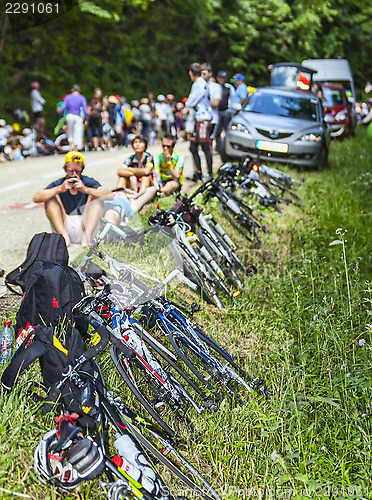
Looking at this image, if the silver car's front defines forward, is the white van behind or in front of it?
behind

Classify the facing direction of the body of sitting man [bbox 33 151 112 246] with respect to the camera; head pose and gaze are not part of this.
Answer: toward the camera

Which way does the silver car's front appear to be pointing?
toward the camera

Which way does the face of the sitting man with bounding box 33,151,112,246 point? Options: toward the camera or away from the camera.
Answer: toward the camera

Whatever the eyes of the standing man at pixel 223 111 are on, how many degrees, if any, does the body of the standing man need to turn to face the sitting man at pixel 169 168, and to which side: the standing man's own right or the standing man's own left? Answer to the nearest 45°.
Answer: approximately 45° to the standing man's own left

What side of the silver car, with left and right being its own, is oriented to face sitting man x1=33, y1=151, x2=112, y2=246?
front

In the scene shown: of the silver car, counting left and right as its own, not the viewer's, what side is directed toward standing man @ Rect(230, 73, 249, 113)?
right

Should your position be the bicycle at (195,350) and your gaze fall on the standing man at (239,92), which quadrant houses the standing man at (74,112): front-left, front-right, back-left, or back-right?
front-left

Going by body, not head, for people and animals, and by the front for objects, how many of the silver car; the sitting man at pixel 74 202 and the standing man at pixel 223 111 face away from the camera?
0

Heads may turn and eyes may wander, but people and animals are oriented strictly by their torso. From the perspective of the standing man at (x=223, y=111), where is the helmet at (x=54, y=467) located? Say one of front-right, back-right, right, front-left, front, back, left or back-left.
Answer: front-left

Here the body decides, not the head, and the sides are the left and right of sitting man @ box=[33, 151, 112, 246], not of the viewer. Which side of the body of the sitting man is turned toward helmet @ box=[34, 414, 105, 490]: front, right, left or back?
front
